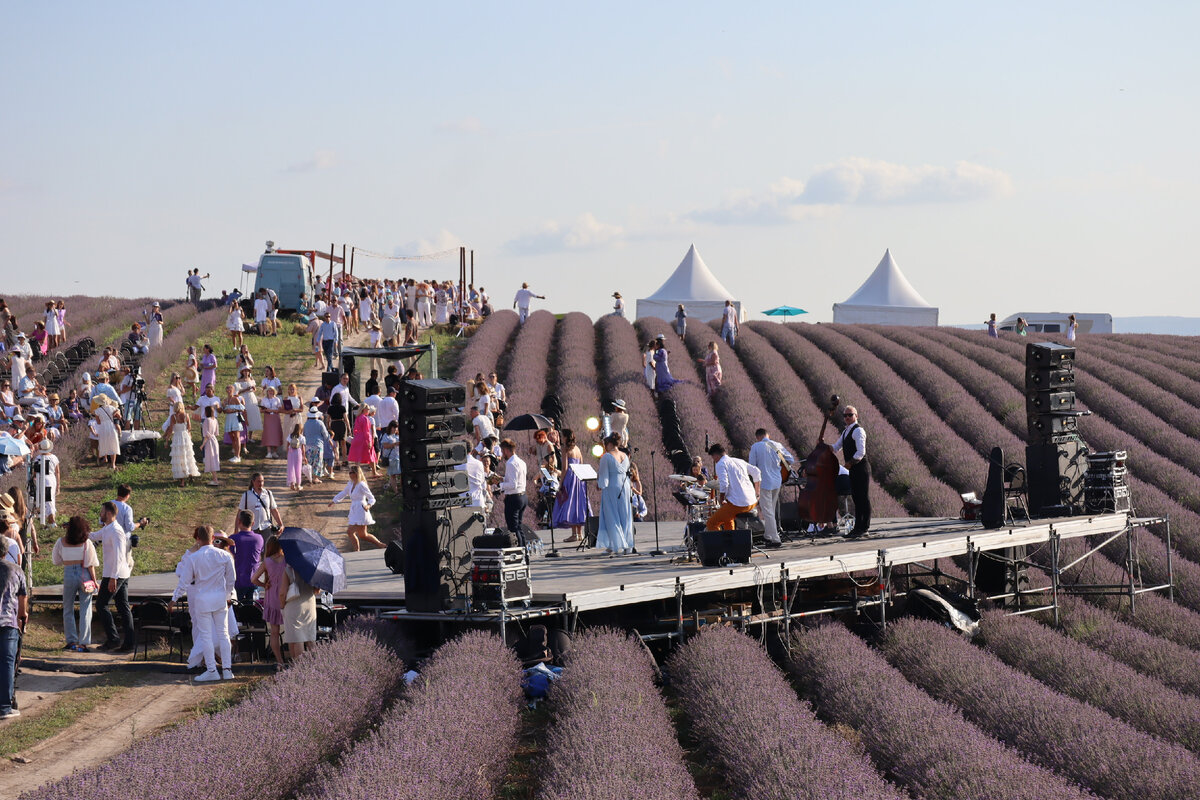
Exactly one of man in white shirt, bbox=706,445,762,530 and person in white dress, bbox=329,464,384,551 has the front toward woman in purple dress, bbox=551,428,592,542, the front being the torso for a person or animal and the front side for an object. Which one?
the man in white shirt

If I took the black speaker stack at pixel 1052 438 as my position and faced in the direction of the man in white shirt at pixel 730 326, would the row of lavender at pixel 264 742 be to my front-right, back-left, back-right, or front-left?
back-left

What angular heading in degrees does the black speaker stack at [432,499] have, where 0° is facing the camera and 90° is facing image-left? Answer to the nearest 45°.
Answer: approximately 135°

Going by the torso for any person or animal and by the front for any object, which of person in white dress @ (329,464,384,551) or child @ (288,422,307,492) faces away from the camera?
the child

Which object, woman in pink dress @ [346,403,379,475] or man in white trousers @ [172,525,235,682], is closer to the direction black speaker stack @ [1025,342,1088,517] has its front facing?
the woman in pink dress

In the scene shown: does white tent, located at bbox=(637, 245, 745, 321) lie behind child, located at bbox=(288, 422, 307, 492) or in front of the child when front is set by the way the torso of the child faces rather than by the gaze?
in front

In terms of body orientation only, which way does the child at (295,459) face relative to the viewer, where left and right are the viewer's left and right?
facing away from the viewer

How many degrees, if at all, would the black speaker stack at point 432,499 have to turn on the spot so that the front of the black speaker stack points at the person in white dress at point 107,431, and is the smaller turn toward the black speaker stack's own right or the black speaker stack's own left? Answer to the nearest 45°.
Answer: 0° — it already faces them

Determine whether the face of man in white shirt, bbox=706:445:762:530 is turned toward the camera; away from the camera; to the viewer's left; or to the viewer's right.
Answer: to the viewer's left

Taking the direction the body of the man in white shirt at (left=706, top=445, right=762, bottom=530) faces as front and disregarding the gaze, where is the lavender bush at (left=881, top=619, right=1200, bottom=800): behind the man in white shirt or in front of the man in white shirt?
behind

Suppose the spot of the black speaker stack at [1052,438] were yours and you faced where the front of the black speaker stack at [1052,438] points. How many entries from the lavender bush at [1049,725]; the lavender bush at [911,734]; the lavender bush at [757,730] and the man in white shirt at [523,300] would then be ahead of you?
1
